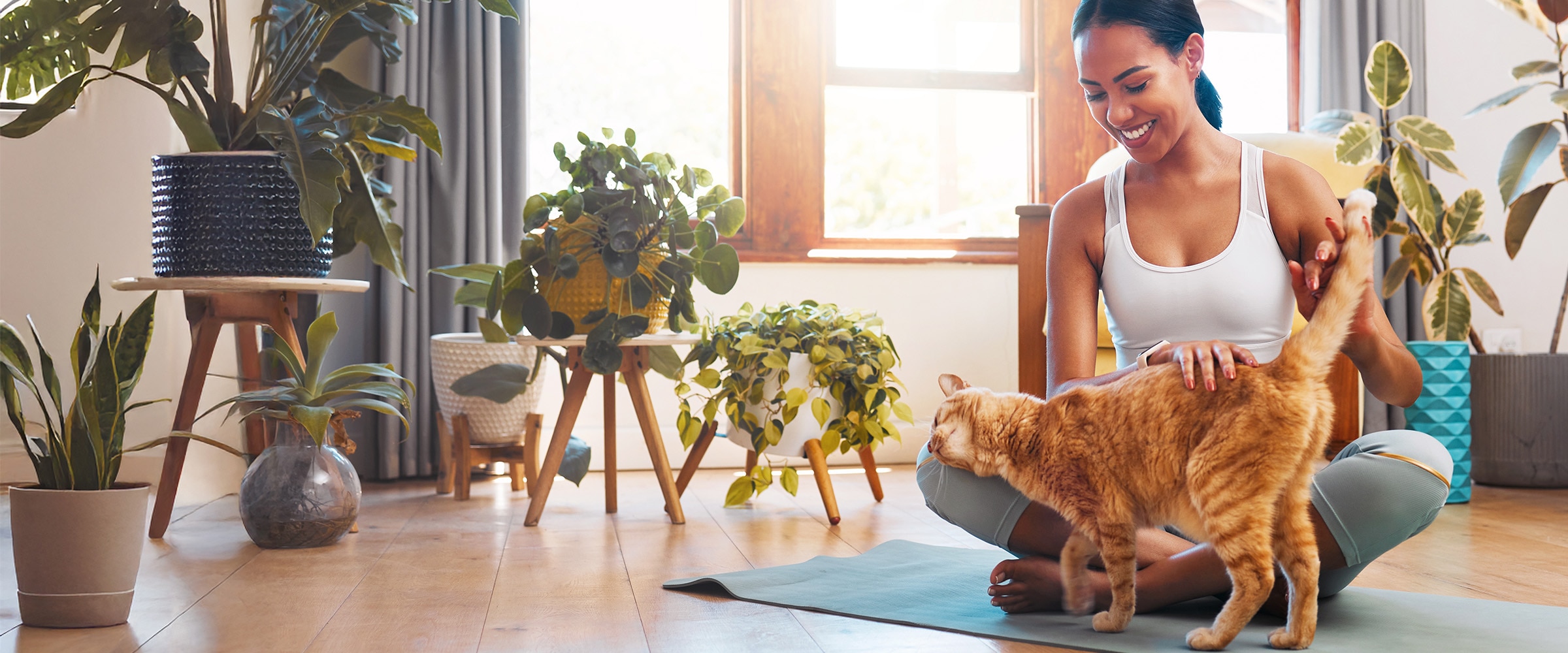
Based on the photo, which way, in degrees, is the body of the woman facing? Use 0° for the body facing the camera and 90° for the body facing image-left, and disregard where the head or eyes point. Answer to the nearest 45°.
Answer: approximately 0°

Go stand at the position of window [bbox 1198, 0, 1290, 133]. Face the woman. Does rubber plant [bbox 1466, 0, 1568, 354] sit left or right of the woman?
left

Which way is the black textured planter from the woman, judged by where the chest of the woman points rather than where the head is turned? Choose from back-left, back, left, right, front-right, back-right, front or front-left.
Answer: right

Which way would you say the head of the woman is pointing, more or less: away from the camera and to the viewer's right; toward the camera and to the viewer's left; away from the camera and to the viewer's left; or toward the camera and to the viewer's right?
toward the camera and to the viewer's left

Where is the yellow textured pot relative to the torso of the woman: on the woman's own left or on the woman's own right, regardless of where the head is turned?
on the woman's own right

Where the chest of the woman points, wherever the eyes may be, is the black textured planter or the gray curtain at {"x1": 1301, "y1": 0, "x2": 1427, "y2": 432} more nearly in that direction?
the black textured planter

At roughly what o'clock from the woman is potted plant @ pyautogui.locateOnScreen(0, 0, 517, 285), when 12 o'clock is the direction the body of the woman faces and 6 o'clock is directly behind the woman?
The potted plant is roughly at 3 o'clock from the woman.

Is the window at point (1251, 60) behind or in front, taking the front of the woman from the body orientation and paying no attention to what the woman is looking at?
behind

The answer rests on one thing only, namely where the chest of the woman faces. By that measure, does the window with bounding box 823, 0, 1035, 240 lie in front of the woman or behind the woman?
behind

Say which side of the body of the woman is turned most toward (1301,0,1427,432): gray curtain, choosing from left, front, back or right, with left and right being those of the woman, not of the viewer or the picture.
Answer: back

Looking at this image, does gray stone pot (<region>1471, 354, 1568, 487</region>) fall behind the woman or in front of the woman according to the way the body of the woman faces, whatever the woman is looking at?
behind

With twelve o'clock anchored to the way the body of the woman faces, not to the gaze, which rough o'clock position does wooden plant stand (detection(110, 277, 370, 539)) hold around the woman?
The wooden plant stand is roughly at 3 o'clock from the woman.

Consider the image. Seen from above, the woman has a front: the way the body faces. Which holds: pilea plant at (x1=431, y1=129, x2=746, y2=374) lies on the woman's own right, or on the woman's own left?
on the woman's own right
